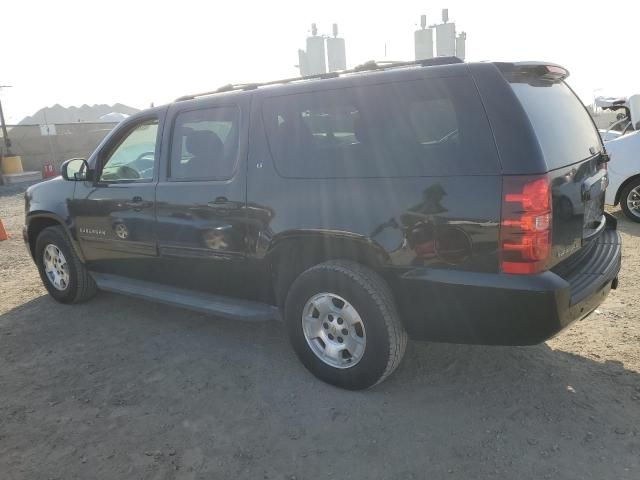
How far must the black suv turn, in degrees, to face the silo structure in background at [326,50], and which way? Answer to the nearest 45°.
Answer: approximately 45° to its right

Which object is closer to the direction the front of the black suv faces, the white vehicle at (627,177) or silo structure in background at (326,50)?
the silo structure in background

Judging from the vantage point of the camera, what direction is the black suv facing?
facing away from the viewer and to the left of the viewer

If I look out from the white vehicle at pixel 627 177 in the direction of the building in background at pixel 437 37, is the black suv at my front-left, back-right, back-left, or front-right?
back-left

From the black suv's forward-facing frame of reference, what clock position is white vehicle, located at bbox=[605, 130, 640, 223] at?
The white vehicle is roughly at 3 o'clock from the black suv.

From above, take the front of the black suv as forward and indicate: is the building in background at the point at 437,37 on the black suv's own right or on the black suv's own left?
on the black suv's own right
